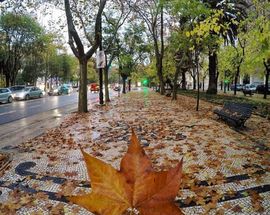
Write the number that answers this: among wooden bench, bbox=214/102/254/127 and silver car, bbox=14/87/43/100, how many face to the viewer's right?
0

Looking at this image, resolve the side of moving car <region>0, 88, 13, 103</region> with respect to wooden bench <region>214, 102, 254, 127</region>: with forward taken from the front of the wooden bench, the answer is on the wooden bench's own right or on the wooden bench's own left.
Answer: on the wooden bench's own right

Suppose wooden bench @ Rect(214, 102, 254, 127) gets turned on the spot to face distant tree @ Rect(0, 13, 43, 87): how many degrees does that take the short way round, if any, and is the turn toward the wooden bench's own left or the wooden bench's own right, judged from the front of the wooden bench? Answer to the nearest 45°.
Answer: approximately 90° to the wooden bench's own right

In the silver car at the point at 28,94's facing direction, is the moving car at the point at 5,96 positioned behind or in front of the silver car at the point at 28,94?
in front

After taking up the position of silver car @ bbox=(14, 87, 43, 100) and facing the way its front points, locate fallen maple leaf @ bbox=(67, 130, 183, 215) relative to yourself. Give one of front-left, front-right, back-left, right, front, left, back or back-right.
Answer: front-left

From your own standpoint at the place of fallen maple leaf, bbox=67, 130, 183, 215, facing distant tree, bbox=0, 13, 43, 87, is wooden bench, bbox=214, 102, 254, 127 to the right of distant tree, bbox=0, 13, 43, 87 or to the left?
right

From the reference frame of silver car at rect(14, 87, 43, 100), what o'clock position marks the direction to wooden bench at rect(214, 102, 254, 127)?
The wooden bench is roughly at 10 o'clock from the silver car.

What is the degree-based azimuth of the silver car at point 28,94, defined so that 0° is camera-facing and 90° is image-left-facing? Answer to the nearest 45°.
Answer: approximately 45°
